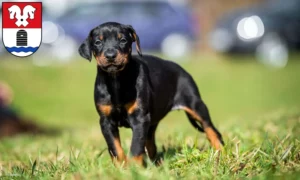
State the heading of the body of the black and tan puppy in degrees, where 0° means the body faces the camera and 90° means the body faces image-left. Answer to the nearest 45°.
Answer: approximately 45°

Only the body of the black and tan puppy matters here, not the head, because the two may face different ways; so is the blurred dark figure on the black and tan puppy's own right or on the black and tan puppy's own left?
on the black and tan puppy's own right
